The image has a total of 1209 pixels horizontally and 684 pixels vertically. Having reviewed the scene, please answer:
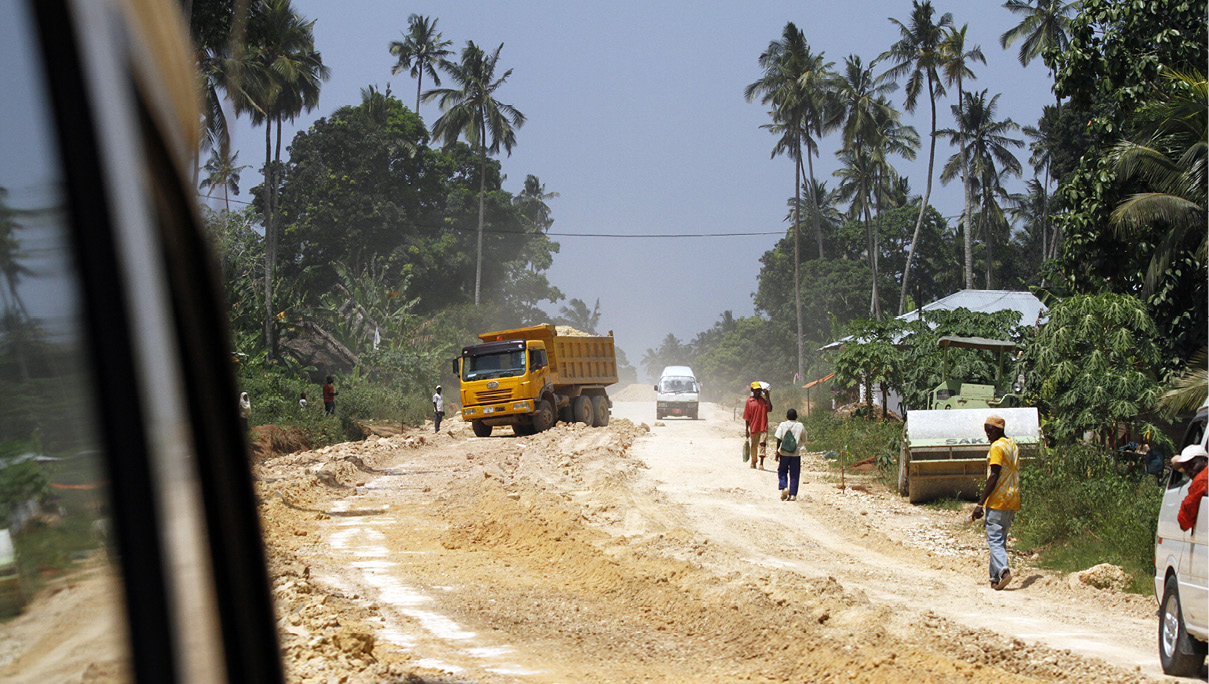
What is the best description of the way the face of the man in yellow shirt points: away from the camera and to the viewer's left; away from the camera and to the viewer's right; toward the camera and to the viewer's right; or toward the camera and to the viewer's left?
toward the camera and to the viewer's left

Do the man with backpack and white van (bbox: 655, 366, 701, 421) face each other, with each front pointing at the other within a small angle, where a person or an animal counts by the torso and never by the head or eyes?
yes

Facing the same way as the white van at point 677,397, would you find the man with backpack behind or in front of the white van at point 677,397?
in front

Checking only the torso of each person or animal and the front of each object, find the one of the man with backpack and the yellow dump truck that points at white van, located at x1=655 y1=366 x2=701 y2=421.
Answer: the man with backpack

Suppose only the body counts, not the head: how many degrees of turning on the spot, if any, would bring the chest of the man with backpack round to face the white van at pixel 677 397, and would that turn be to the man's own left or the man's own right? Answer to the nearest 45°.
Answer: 0° — they already face it

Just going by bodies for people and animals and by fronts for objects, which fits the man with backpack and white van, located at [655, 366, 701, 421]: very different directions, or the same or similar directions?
very different directions

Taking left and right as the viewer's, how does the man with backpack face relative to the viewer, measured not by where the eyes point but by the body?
facing away from the viewer

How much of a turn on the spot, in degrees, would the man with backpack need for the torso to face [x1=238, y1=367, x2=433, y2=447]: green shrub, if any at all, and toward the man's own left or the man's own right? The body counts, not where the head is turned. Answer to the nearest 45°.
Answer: approximately 45° to the man's own left

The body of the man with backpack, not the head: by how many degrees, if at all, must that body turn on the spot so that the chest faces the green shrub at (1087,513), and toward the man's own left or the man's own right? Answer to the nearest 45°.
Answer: approximately 135° to the man's own right

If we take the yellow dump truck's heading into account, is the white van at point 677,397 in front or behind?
behind

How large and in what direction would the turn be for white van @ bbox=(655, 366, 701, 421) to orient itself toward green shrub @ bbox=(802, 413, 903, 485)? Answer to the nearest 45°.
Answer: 0° — it already faces it
